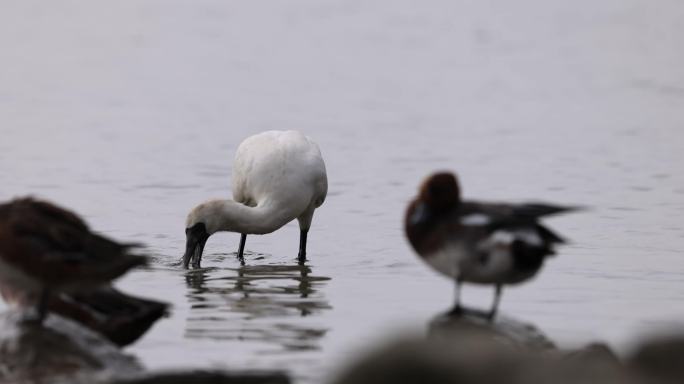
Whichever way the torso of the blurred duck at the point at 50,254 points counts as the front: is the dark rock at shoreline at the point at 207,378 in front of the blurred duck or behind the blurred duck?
behind

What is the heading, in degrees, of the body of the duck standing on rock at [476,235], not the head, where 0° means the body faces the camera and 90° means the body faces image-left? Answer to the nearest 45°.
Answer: approximately 90°

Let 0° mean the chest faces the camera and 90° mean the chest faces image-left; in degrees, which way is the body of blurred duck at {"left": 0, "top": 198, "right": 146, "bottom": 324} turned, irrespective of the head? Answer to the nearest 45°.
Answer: approximately 90°

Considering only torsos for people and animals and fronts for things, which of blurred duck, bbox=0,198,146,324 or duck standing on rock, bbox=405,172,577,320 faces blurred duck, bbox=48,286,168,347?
the duck standing on rock

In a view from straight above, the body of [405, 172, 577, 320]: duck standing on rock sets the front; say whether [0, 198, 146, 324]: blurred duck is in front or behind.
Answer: in front

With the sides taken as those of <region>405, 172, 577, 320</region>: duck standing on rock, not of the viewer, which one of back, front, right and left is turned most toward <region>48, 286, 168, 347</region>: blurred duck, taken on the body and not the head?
front

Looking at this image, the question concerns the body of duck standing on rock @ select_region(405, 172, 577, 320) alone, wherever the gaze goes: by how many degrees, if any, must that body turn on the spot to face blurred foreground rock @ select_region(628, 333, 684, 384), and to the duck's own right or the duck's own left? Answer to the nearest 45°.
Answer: approximately 135° to the duck's own left

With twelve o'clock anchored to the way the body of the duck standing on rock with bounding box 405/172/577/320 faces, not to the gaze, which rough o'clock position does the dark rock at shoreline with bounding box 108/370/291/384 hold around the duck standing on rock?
The dark rock at shoreline is roughly at 11 o'clock from the duck standing on rock.

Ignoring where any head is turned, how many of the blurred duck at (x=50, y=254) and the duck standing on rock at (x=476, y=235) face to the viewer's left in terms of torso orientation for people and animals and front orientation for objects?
2

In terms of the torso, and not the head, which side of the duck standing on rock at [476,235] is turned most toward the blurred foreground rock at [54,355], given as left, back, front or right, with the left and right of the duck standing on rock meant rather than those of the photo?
front
